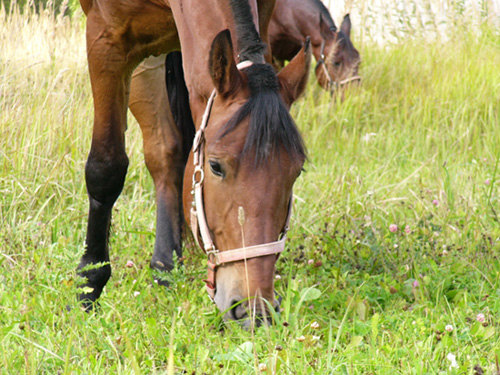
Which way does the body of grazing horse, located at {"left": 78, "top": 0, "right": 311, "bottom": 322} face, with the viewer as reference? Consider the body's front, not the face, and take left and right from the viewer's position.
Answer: facing the viewer and to the right of the viewer

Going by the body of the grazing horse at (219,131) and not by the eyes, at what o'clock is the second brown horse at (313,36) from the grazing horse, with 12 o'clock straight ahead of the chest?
The second brown horse is roughly at 8 o'clock from the grazing horse.
